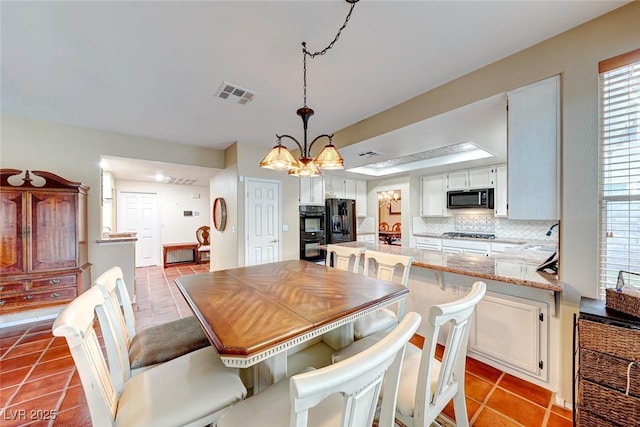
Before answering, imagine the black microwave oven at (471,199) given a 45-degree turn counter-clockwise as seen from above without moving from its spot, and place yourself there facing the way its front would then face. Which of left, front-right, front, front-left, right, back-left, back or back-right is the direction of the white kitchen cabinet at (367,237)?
back-right

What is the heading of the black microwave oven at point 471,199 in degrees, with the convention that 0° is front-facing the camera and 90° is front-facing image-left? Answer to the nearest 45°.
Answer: approximately 0°

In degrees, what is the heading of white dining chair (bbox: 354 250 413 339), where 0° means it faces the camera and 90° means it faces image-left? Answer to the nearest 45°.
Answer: approximately 45°

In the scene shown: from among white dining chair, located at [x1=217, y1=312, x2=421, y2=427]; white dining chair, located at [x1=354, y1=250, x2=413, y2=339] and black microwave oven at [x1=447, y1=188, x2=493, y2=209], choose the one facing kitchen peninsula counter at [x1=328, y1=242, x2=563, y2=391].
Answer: the black microwave oven

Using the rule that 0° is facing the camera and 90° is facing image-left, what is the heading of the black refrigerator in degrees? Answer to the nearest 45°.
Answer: approximately 315°

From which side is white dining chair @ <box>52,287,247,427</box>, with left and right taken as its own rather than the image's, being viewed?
right

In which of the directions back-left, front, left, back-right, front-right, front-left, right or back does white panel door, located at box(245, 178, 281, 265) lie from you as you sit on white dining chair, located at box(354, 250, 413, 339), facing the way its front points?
right

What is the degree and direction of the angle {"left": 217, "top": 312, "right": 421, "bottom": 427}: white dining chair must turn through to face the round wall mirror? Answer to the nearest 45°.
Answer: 0° — it already faces it

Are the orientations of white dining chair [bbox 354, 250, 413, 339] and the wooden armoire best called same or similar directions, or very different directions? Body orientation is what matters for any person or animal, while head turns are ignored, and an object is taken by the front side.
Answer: very different directions

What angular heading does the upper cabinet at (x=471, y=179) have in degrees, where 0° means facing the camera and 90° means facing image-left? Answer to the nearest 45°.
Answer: approximately 45°

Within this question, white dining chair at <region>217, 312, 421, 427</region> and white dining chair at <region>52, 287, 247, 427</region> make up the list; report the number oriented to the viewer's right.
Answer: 1
